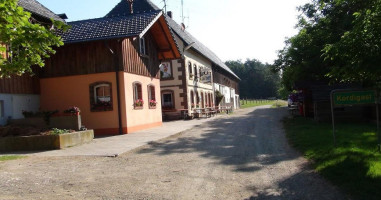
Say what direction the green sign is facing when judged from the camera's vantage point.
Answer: facing the viewer

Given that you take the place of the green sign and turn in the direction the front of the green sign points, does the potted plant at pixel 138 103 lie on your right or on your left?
on your right

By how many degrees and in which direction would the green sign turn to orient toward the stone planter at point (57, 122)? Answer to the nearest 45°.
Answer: approximately 90° to its right

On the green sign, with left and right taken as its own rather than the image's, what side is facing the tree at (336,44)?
back

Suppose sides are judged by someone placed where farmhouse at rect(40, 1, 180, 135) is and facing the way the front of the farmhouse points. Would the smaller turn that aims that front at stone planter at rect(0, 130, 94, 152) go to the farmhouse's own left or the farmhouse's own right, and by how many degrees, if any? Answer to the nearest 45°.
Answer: approximately 90° to the farmhouse's own right

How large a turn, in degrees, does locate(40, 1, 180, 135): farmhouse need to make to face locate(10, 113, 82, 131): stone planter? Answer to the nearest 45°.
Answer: approximately 90° to its right

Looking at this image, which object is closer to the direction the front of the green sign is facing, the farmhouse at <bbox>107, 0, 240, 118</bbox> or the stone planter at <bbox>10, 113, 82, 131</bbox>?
the stone planter

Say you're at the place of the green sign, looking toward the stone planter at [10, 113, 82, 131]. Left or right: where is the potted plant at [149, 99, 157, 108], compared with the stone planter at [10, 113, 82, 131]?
right

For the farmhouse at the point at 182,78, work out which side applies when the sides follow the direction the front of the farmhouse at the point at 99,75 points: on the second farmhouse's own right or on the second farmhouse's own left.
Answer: on the second farmhouse's own left

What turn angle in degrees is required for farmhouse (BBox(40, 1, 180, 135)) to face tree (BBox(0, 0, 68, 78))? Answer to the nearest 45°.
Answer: approximately 45° to its right

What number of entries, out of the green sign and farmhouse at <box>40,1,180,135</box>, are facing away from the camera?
0
